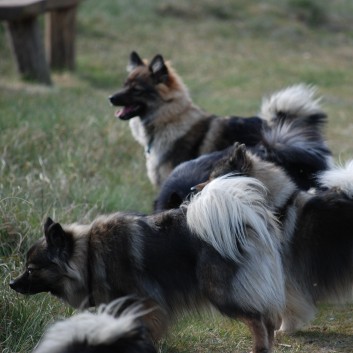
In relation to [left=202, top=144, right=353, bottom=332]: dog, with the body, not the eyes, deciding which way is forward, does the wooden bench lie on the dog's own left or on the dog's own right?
on the dog's own right

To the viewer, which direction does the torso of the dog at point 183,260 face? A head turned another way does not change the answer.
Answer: to the viewer's left

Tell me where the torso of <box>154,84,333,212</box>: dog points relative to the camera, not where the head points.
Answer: to the viewer's left

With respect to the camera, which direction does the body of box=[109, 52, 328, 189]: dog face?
to the viewer's left

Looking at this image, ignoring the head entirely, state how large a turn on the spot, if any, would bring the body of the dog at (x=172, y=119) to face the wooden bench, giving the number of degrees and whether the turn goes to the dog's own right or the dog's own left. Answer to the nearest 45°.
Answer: approximately 45° to the dog's own right

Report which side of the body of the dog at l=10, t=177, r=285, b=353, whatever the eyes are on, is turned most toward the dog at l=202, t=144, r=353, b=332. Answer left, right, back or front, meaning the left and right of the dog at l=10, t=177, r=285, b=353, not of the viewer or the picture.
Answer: back

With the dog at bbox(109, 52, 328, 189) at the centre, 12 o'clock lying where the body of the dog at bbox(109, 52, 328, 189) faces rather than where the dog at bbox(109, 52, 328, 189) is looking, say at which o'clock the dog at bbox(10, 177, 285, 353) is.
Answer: the dog at bbox(10, 177, 285, 353) is roughly at 9 o'clock from the dog at bbox(109, 52, 328, 189).

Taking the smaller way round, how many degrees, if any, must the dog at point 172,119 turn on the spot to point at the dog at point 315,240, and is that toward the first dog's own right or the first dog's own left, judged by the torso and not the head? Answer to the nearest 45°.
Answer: approximately 90° to the first dog's own left

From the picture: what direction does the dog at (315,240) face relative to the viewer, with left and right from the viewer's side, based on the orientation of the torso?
facing to the left of the viewer

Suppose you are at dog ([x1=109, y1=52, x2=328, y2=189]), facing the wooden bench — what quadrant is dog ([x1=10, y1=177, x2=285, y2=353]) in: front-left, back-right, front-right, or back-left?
back-left
